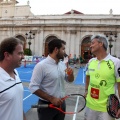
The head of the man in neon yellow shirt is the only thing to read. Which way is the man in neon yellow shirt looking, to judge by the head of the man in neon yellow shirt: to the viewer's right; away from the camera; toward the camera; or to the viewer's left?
to the viewer's left
